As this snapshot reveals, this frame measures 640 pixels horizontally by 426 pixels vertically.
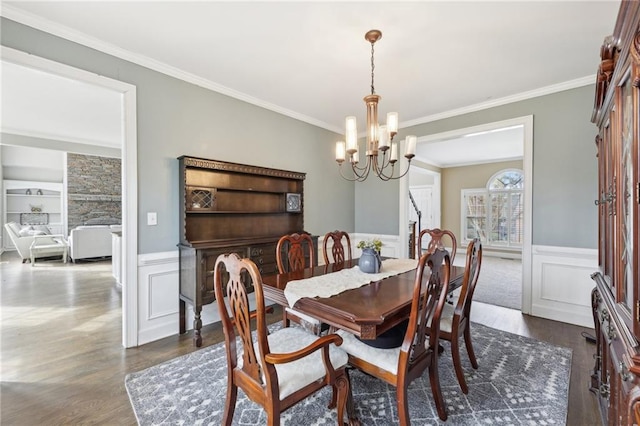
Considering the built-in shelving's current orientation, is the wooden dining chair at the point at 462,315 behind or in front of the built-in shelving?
in front

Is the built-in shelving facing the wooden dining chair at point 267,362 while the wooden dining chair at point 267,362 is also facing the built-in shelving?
no

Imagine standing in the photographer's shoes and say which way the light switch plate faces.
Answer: facing the viewer

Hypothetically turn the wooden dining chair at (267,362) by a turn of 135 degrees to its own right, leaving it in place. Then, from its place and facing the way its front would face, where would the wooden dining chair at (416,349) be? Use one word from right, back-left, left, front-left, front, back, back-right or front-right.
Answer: left

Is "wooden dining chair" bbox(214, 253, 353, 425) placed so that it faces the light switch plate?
no

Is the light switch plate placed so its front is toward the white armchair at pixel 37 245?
no

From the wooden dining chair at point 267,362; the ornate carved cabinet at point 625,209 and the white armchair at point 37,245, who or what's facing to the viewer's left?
the ornate carved cabinet

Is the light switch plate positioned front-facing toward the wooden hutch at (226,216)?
no

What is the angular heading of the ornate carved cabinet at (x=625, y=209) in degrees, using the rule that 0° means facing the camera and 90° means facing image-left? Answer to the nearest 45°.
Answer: approximately 90°

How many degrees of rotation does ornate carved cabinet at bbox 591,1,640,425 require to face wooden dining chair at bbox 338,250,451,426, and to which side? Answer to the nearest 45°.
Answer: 0° — it already faces it

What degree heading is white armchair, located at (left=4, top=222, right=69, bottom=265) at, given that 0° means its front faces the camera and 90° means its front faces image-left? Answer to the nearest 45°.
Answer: approximately 315°

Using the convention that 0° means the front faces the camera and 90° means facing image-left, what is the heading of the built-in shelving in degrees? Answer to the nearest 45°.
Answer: approximately 0°

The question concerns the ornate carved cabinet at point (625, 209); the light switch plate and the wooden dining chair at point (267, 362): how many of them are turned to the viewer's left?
1

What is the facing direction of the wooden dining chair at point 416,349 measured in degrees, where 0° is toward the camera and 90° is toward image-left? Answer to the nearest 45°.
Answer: approximately 135°

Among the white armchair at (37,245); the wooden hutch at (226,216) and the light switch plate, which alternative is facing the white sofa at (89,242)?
the white armchair

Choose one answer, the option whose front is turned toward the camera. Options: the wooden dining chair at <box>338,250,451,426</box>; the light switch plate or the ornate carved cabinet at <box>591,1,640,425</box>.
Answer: the light switch plate

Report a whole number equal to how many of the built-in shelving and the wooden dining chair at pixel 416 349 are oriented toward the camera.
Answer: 1

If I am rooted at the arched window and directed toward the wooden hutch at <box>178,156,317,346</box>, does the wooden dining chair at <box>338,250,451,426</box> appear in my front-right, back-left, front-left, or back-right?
front-left

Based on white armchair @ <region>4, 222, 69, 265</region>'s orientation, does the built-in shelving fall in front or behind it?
behind

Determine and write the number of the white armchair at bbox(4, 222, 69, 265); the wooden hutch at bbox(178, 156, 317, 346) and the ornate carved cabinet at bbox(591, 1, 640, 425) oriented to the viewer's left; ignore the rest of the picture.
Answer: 1
